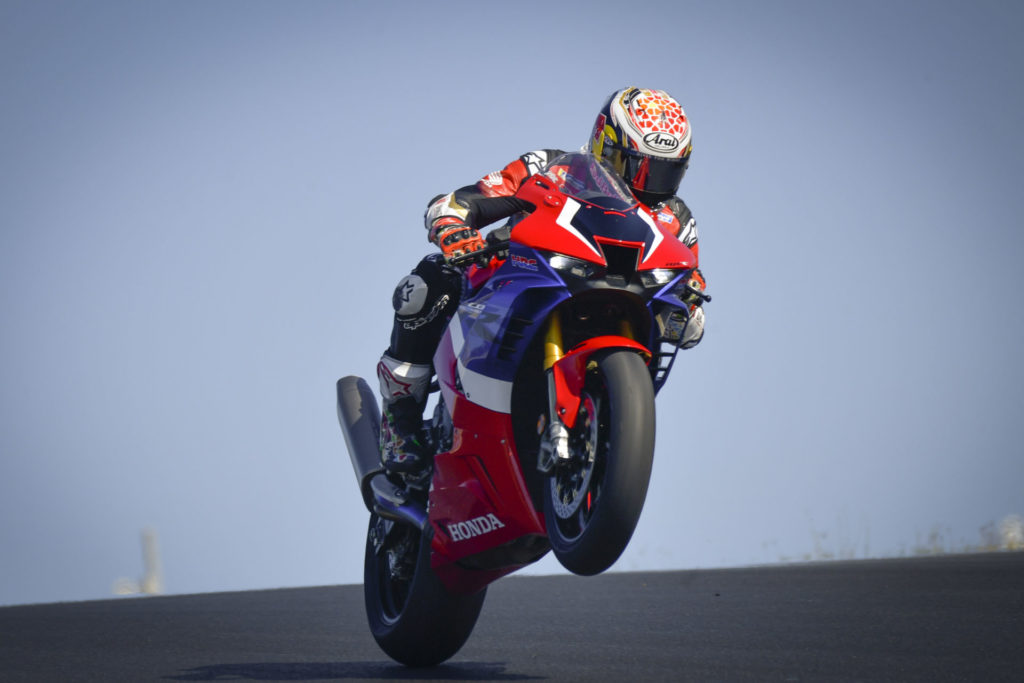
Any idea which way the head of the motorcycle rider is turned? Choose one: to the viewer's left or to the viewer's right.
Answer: to the viewer's right

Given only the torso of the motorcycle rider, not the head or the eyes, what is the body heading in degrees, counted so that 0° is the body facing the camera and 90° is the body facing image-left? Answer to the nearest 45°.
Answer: approximately 315°

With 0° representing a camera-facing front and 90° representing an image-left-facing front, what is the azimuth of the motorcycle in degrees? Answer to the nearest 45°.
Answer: approximately 315°
